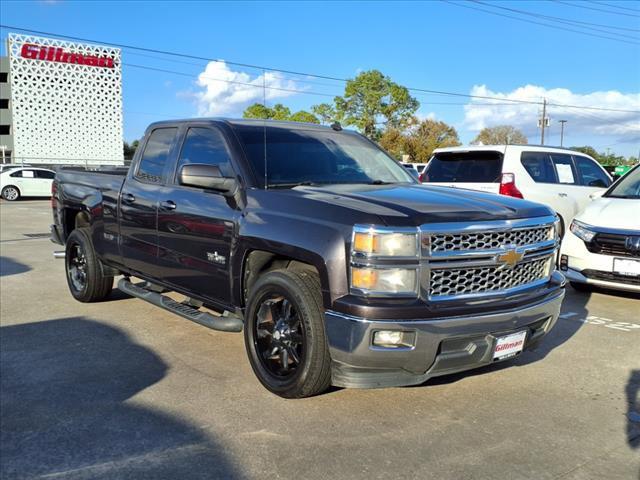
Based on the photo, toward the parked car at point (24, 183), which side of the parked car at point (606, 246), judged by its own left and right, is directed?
right

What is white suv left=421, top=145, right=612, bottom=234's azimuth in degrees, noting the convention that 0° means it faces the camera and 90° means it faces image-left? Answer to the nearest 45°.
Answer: approximately 225°

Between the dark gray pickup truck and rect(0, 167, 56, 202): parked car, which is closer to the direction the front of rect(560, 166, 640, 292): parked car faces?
the dark gray pickup truck

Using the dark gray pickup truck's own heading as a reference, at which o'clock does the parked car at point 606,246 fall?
The parked car is roughly at 9 o'clock from the dark gray pickup truck.

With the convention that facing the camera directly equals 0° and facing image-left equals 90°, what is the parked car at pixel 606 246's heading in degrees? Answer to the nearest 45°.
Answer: approximately 45°

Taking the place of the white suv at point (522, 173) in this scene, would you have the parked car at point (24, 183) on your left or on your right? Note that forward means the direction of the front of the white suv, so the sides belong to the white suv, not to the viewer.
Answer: on your left

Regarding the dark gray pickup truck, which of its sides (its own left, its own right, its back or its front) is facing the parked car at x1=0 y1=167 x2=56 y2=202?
back
